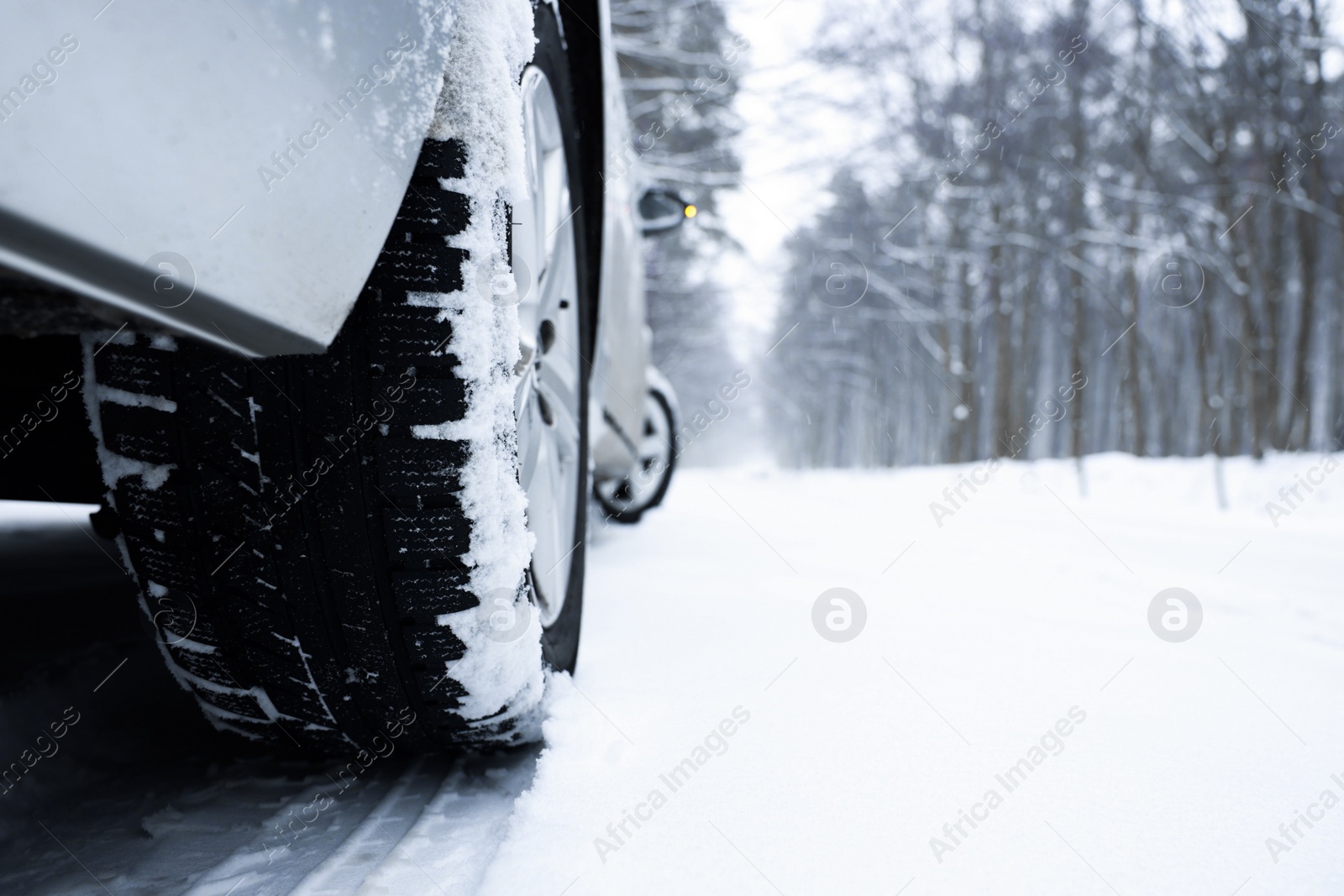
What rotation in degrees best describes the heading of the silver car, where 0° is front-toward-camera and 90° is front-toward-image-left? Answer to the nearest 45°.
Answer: approximately 180°
